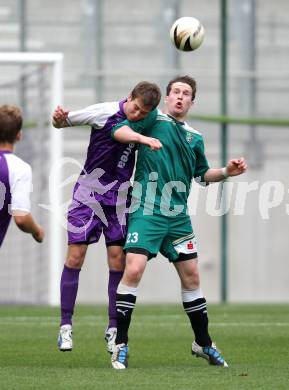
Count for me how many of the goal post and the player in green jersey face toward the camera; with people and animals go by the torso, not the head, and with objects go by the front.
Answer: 2

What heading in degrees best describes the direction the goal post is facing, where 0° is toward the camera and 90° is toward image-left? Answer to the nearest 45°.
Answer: approximately 0°

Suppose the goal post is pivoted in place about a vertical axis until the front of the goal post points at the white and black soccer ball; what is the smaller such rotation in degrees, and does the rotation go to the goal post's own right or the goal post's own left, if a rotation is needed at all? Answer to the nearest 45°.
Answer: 0° — it already faces it

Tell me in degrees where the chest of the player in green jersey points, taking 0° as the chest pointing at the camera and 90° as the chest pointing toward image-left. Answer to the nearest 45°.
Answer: approximately 0°

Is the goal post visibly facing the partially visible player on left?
yes

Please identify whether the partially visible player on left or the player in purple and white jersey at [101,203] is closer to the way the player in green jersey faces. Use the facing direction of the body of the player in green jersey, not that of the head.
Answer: the partially visible player on left
